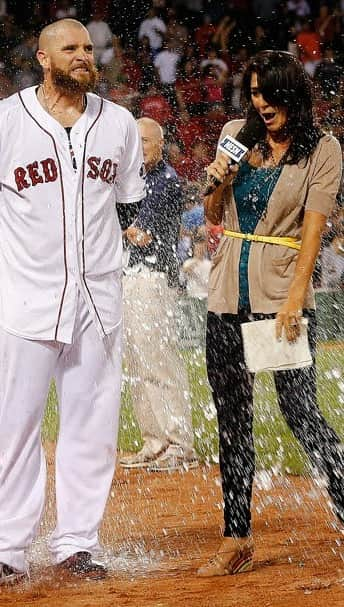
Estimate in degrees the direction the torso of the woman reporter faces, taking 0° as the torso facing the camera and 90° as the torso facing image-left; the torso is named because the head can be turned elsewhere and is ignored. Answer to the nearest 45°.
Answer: approximately 45°

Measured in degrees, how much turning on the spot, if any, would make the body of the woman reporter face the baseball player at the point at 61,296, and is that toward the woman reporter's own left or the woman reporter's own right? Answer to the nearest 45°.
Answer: approximately 45° to the woman reporter's own right

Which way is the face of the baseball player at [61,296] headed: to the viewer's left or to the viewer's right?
to the viewer's right

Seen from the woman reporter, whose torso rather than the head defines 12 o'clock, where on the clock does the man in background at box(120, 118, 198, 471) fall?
The man in background is roughly at 4 o'clock from the woman reporter.

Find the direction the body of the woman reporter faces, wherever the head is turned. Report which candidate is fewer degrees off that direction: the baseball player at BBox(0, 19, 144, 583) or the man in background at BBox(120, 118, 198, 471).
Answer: the baseball player
